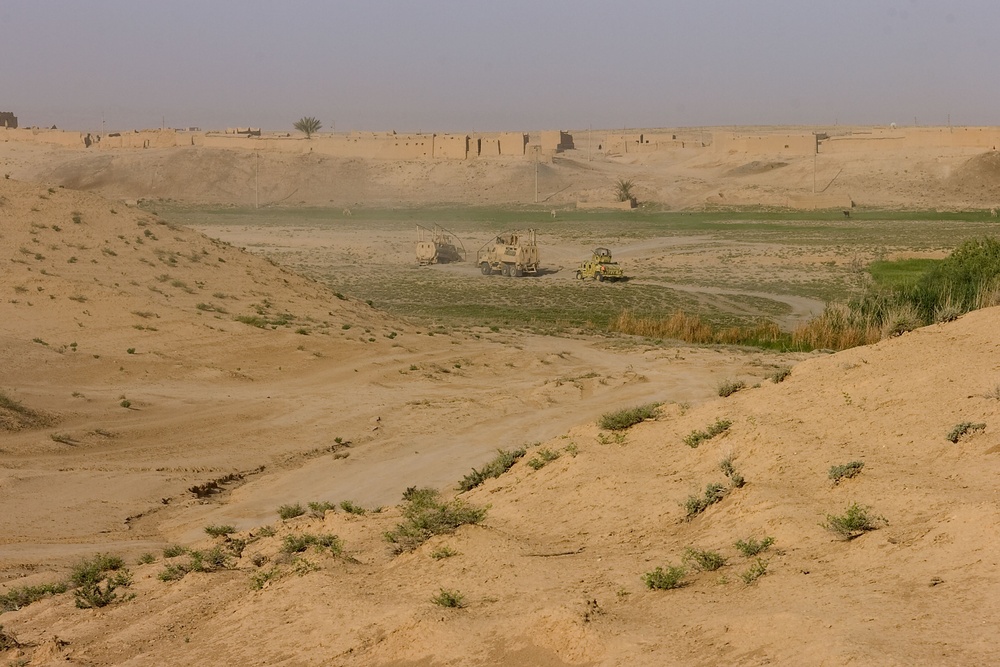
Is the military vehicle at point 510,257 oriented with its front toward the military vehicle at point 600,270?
no

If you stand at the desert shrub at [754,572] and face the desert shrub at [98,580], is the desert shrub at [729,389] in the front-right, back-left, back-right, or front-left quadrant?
front-right

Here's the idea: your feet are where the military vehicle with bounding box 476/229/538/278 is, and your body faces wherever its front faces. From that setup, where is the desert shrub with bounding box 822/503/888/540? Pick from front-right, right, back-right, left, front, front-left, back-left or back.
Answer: left

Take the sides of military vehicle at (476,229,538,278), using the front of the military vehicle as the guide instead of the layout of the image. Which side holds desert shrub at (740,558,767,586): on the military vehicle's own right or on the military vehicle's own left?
on the military vehicle's own left

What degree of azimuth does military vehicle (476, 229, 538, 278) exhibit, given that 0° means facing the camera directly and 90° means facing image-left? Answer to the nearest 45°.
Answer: approximately 90°

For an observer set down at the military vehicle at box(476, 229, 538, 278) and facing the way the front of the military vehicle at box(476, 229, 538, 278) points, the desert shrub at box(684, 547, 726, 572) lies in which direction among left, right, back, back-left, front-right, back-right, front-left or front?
left

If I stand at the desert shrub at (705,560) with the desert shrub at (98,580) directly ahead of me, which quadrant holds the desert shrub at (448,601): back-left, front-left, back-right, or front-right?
front-left

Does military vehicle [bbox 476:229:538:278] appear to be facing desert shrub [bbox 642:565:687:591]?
no

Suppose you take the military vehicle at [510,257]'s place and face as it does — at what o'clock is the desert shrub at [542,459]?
The desert shrub is roughly at 9 o'clock from the military vehicle.

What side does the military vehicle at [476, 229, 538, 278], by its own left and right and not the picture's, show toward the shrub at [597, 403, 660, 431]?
left
